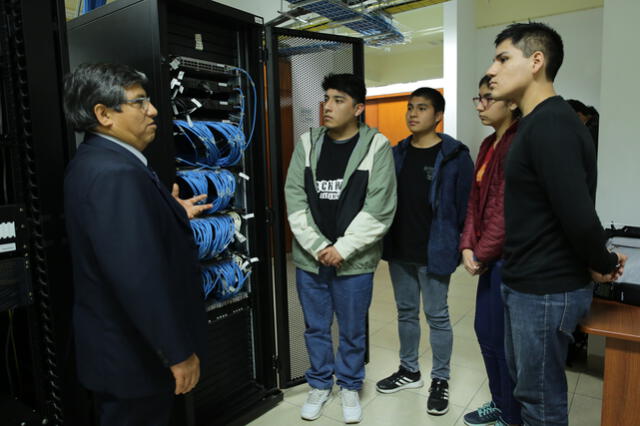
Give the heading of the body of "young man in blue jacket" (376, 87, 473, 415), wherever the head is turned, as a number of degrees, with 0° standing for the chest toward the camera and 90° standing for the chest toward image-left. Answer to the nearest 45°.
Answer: approximately 45°

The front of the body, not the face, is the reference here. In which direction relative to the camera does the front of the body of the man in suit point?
to the viewer's right

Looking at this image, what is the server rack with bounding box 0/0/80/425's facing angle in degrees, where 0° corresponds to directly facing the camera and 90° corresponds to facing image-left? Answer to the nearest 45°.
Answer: approximately 315°

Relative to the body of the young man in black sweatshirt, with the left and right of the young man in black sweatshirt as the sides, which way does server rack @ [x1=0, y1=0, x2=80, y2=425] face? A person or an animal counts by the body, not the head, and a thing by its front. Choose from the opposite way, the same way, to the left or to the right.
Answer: the opposite way

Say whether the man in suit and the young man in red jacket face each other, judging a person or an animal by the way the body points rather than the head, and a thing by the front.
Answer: yes

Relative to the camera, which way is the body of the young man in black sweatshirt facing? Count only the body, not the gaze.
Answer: to the viewer's left

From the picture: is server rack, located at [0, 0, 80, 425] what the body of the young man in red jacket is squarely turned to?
yes

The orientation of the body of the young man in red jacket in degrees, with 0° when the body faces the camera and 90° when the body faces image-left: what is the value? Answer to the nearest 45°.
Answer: approximately 45°

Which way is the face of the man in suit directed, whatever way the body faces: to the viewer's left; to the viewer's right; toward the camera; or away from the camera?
to the viewer's right

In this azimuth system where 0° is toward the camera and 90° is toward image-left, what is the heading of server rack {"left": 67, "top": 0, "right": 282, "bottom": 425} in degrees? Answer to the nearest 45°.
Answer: approximately 315°

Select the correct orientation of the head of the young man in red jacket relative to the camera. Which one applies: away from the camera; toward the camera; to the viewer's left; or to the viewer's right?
to the viewer's left

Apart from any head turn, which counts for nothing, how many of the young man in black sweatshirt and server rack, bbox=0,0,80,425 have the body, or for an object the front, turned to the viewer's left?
1

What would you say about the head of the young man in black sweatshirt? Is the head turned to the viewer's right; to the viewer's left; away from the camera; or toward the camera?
to the viewer's left
